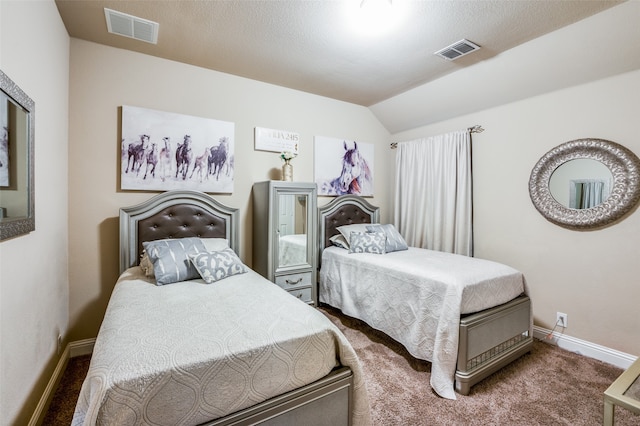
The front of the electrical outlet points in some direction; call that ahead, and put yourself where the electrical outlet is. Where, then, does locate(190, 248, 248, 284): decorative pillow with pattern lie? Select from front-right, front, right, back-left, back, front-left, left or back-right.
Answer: front

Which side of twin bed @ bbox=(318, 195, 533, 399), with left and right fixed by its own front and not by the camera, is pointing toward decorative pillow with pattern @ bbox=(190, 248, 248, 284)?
right

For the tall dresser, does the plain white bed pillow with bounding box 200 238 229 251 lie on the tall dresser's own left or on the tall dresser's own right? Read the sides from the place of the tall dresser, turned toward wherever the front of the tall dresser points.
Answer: on the tall dresser's own right

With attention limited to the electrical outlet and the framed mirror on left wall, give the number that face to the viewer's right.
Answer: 1

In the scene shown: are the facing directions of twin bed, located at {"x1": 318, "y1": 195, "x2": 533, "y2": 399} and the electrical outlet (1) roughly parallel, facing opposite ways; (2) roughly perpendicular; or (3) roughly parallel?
roughly perpendicular

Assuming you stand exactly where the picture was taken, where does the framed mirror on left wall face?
facing to the right of the viewer

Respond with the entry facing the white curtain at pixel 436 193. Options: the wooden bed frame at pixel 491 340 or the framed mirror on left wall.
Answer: the framed mirror on left wall

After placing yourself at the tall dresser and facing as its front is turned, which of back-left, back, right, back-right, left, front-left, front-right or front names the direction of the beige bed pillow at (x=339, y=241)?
left

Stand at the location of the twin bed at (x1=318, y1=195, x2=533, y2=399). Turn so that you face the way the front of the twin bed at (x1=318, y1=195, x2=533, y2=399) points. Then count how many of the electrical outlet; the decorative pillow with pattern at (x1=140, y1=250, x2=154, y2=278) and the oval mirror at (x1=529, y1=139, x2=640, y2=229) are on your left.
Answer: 2

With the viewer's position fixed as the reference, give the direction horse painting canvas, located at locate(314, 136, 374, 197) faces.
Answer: facing the viewer and to the right of the viewer

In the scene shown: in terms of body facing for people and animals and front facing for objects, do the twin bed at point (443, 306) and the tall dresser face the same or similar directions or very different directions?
same or similar directions

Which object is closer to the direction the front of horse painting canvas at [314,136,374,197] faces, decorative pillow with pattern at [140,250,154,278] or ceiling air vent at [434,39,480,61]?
the ceiling air vent

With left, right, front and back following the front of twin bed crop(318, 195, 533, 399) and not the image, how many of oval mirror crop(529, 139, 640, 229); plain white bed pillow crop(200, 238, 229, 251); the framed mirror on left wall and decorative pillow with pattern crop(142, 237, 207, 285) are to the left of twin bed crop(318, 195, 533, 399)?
1

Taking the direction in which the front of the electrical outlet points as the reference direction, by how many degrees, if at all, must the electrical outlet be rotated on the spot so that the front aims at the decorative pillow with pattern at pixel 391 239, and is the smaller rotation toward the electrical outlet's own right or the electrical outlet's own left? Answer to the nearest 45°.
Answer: approximately 45° to the electrical outlet's own right

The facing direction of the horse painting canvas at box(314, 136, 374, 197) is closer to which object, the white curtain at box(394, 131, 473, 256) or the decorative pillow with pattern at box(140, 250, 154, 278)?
the white curtain

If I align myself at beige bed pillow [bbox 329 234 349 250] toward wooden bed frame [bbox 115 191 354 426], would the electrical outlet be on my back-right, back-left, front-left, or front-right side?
back-left
